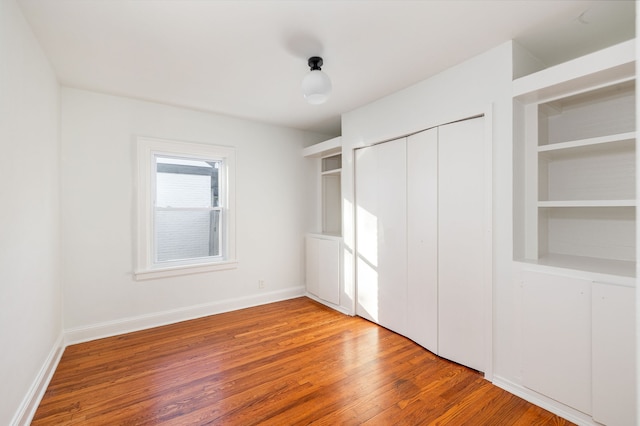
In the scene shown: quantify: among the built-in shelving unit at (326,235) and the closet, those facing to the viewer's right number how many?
0

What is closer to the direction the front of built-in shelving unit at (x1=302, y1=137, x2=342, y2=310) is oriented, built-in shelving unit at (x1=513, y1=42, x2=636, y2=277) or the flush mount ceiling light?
the flush mount ceiling light

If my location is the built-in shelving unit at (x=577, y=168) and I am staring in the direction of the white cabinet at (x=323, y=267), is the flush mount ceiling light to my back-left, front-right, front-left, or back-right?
front-left

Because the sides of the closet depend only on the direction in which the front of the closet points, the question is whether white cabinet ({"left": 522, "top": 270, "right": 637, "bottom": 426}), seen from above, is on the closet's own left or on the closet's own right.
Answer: on the closet's own left

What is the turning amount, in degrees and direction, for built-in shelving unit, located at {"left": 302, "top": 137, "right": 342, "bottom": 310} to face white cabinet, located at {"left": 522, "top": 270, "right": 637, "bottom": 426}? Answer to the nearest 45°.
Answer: approximately 90° to its left

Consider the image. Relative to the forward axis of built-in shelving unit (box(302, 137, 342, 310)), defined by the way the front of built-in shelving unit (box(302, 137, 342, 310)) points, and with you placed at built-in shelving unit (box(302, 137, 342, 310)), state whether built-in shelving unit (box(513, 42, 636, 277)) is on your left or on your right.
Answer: on your left

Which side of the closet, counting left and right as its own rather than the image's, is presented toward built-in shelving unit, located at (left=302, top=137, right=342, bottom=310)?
right

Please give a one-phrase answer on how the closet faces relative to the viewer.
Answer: facing the viewer and to the left of the viewer
